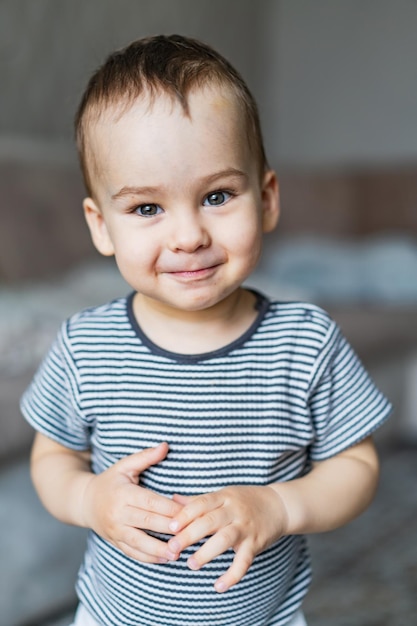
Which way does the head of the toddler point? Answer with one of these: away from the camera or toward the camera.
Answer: toward the camera

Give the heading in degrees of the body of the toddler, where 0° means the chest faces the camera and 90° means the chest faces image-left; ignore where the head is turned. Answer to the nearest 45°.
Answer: approximately 0°
